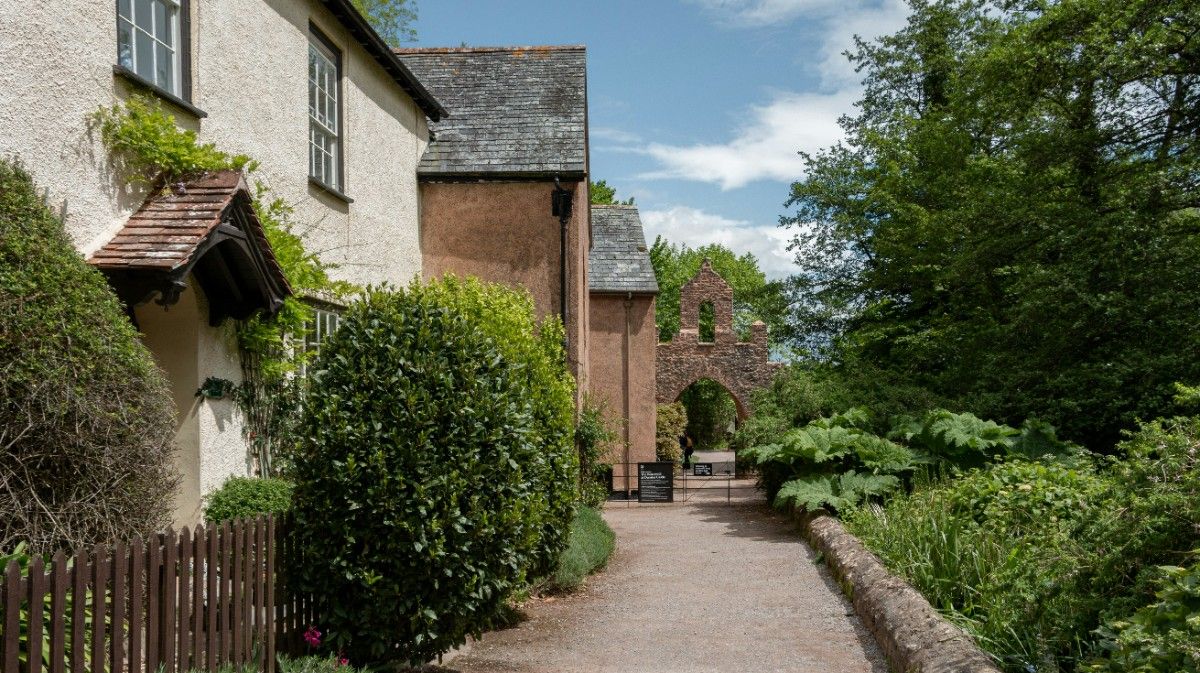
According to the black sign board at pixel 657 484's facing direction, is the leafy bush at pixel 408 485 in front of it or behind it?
in front

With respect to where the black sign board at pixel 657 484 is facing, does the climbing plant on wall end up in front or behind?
in front

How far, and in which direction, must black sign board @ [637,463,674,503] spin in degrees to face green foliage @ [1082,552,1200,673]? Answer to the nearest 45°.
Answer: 0° — it already faces it

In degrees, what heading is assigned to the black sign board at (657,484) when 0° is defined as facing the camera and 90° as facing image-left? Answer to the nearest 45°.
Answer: approximately 0°

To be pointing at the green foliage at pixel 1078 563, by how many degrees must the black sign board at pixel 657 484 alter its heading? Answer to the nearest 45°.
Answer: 0° — it already faces it

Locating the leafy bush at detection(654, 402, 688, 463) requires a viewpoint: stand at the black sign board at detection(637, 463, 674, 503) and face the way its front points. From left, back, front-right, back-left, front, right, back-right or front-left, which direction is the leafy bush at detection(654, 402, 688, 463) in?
back

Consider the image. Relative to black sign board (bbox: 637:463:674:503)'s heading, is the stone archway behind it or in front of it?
behind

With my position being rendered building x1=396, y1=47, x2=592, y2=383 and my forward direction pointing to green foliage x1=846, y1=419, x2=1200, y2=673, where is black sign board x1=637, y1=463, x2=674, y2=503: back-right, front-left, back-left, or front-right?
back-left

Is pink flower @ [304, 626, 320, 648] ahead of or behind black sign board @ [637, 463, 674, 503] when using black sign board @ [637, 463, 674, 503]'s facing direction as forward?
ahead

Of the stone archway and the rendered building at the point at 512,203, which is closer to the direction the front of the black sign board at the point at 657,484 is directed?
the rendered building
